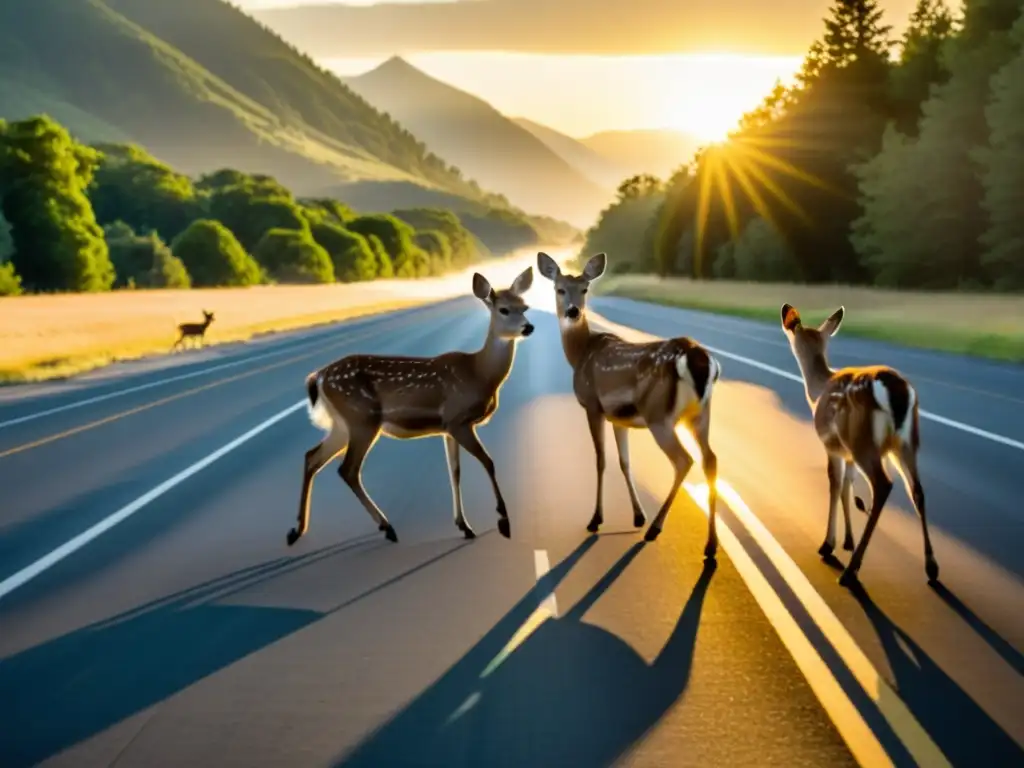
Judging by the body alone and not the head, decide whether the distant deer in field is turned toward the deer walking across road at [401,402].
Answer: no

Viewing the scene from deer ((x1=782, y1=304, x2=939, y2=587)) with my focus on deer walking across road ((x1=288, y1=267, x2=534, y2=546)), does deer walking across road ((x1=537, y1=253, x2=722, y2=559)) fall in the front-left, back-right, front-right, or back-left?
front-right

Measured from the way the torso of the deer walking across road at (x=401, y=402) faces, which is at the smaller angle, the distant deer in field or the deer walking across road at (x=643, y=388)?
the deer walking across road

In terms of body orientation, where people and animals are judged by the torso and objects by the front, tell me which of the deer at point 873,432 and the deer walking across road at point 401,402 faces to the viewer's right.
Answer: the deer walking across road

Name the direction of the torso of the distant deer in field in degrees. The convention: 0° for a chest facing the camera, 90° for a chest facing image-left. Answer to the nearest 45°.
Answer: approximately 270°

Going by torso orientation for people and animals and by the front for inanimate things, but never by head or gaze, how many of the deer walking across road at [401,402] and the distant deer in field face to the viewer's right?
2

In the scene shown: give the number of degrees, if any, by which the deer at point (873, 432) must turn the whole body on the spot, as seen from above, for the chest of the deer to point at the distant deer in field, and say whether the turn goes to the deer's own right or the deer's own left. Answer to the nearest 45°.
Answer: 0° — it already faces it

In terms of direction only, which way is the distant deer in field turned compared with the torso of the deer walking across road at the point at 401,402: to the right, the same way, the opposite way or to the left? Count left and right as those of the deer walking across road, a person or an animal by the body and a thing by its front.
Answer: the same way

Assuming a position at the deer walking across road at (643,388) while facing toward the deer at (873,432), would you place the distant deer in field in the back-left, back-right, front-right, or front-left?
back-left

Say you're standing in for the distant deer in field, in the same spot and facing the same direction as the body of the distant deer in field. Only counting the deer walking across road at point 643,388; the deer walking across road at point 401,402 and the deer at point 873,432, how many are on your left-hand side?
0

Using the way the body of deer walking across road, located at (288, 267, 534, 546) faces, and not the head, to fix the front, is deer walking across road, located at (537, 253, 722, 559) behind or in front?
in front

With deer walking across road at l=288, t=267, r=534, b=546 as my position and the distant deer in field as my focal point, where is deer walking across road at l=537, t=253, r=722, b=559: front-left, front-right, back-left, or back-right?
back-right

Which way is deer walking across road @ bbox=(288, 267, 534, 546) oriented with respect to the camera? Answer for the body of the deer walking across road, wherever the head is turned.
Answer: to the viewer's right

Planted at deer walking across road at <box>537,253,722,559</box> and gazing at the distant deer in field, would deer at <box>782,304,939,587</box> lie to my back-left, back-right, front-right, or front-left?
back-right
